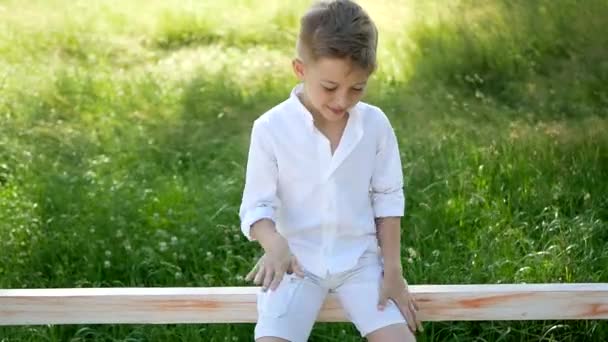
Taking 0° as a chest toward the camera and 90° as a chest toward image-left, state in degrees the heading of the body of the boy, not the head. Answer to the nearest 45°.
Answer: approximately 0°
